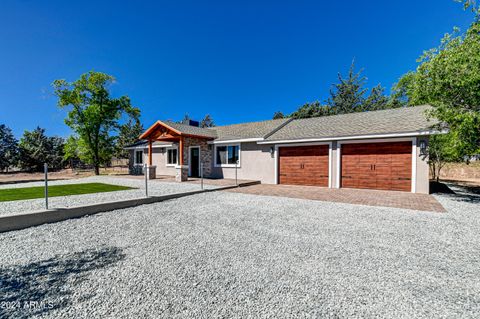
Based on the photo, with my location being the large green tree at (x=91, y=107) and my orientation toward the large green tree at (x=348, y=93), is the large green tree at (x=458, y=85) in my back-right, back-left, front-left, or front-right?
front-right

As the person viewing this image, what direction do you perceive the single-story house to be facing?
facing the viewer and to the left of the viewer

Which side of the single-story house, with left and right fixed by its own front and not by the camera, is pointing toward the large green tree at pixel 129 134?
right

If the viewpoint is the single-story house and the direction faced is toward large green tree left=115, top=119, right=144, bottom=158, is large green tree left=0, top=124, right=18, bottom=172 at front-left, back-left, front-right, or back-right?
front-left

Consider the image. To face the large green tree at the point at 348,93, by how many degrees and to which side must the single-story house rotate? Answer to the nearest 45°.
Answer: approximately 135° to its right

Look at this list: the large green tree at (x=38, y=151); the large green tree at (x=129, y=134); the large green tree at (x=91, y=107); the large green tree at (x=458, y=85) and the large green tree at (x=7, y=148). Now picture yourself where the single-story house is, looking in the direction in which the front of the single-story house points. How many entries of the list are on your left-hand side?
1

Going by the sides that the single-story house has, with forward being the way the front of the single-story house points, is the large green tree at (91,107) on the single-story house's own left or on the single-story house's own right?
on the single-story house's own right

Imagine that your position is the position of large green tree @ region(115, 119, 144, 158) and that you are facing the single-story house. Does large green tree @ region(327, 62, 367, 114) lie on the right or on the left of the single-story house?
left

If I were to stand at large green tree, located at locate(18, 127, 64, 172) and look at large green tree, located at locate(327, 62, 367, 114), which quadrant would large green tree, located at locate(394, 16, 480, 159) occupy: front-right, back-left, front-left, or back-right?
front-right

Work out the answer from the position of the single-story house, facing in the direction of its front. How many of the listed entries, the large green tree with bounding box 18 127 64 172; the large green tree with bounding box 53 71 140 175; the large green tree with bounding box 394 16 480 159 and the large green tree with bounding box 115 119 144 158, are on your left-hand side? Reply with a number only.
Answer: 1

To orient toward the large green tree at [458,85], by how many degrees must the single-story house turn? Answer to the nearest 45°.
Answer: approximately 90° to its left

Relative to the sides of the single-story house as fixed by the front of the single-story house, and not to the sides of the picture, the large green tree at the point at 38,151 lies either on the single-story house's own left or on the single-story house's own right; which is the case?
on the single-story house's own right

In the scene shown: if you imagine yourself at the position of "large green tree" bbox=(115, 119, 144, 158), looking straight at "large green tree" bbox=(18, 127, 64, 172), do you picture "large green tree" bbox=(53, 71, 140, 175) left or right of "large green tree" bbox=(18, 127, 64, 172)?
left

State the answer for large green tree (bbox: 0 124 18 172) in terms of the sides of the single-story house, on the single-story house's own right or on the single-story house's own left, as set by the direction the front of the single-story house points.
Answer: on the single-story house's own right
